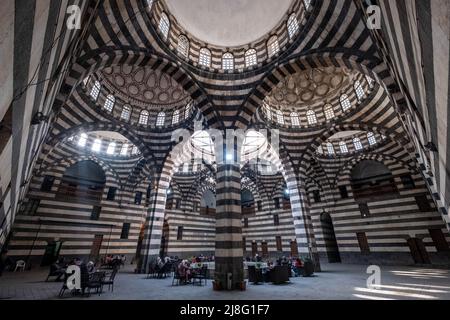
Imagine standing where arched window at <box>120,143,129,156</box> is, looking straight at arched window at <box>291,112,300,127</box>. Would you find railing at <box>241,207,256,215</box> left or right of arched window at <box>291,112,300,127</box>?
left

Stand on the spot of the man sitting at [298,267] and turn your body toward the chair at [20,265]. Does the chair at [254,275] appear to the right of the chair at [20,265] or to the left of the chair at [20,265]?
left
